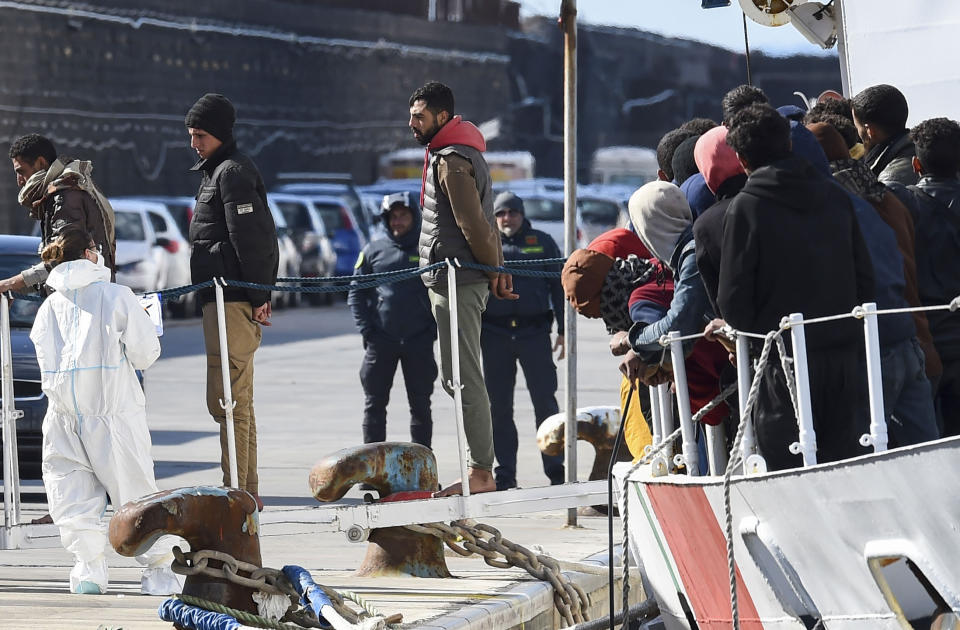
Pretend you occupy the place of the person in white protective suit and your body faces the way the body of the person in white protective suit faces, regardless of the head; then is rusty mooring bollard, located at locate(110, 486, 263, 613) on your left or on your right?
on your right

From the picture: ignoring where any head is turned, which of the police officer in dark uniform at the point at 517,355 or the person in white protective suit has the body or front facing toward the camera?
the police officer in dark uniform

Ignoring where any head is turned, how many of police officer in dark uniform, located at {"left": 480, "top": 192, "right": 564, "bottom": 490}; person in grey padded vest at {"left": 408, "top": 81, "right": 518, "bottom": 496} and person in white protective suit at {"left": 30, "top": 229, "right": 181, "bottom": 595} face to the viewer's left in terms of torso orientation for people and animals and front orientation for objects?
1

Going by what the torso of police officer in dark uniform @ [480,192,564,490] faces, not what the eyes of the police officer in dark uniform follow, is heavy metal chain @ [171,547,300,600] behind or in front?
in front

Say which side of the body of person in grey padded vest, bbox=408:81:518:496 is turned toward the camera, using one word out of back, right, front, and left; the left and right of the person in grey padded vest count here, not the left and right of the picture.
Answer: left

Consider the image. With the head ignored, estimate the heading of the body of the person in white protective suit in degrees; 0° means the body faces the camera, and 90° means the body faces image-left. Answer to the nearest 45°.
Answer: approximately 225°

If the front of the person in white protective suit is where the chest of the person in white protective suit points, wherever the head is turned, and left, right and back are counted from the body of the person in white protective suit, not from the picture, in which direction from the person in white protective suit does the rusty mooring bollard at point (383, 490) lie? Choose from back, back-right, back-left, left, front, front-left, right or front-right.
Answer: front-right

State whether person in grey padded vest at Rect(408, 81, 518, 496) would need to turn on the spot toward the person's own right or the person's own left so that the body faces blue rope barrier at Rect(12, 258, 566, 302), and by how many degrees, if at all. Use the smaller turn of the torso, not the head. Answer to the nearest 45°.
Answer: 0° — they already face it

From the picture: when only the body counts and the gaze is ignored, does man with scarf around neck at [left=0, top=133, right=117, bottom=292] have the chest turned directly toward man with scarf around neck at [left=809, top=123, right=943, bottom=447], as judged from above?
no

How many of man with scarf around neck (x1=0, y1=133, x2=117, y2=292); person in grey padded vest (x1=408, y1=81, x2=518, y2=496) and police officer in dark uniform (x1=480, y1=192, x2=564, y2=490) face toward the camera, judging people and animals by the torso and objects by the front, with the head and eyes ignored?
1

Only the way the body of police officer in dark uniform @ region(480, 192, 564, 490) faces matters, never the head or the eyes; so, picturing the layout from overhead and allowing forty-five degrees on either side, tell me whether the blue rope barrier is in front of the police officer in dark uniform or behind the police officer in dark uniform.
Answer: in front

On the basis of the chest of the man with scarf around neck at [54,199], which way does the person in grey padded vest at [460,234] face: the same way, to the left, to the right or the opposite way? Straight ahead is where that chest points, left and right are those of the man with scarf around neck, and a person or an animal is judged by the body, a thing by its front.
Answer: the same way

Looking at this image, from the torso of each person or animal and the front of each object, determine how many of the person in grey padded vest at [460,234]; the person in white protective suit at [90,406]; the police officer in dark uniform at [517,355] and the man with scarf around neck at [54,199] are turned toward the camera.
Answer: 1

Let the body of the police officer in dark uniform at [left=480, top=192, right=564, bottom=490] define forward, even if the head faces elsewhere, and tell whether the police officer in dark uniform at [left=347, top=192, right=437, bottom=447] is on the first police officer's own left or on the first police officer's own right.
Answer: on the first police officer's own right
